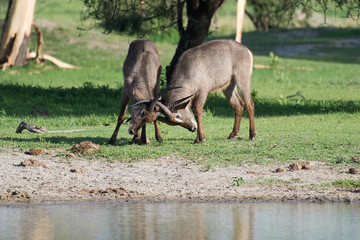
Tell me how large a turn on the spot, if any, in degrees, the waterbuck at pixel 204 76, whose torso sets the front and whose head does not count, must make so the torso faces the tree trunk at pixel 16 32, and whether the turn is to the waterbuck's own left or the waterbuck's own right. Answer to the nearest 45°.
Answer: approximately 45° to the waterbuck's own right

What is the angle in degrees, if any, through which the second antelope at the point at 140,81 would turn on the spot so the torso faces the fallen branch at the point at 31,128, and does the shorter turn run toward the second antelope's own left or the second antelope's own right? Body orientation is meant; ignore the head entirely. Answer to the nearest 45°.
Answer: approximately 135° to the second antelope's own right

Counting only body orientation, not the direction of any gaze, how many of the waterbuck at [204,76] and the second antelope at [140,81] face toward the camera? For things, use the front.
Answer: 1

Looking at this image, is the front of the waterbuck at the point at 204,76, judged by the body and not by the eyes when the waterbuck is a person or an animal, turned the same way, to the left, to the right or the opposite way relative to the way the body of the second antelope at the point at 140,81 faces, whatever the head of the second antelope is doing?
to the right

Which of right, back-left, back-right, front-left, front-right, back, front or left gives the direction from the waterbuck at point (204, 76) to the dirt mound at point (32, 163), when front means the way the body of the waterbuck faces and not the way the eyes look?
front-left

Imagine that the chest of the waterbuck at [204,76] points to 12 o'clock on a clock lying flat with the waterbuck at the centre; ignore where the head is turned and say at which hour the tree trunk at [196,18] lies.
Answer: The tree trunk is roughly at 3 o'clock from the waterbuck.

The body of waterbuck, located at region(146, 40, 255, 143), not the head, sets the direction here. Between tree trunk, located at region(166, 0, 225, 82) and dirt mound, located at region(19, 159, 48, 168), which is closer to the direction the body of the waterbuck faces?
the dirt mound

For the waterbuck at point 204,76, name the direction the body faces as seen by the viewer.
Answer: to the viewer's left

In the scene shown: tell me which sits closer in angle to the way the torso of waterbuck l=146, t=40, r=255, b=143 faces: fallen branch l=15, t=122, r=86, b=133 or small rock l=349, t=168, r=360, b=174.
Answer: the fallen branch

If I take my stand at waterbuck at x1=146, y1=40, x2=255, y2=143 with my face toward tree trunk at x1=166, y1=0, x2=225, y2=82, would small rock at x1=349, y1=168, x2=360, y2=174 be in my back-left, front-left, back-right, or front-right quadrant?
back-right

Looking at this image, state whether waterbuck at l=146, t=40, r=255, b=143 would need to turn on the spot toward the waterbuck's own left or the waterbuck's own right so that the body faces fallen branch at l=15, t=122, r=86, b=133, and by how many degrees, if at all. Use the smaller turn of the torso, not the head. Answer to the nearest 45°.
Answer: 0° — it already faces it

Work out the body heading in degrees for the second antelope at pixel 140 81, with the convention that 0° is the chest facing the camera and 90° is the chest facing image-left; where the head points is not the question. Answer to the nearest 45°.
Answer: approximately 0°

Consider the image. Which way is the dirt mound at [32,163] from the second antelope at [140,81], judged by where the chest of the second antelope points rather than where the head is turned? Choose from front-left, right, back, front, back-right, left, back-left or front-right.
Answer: front-right

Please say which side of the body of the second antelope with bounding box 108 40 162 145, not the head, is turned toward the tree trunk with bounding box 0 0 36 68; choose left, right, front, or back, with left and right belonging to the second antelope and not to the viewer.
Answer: back
